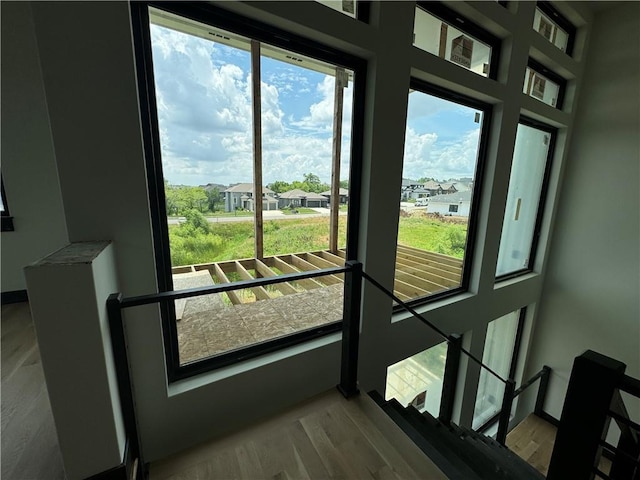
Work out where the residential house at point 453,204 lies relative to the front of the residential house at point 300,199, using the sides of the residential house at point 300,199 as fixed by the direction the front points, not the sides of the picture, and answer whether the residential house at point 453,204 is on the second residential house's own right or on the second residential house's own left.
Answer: on the second residential house's own left

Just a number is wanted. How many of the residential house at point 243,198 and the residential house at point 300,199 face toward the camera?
2

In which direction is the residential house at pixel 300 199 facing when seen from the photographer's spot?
facing the viewer

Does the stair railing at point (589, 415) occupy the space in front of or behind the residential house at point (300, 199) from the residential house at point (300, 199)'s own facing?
in front
